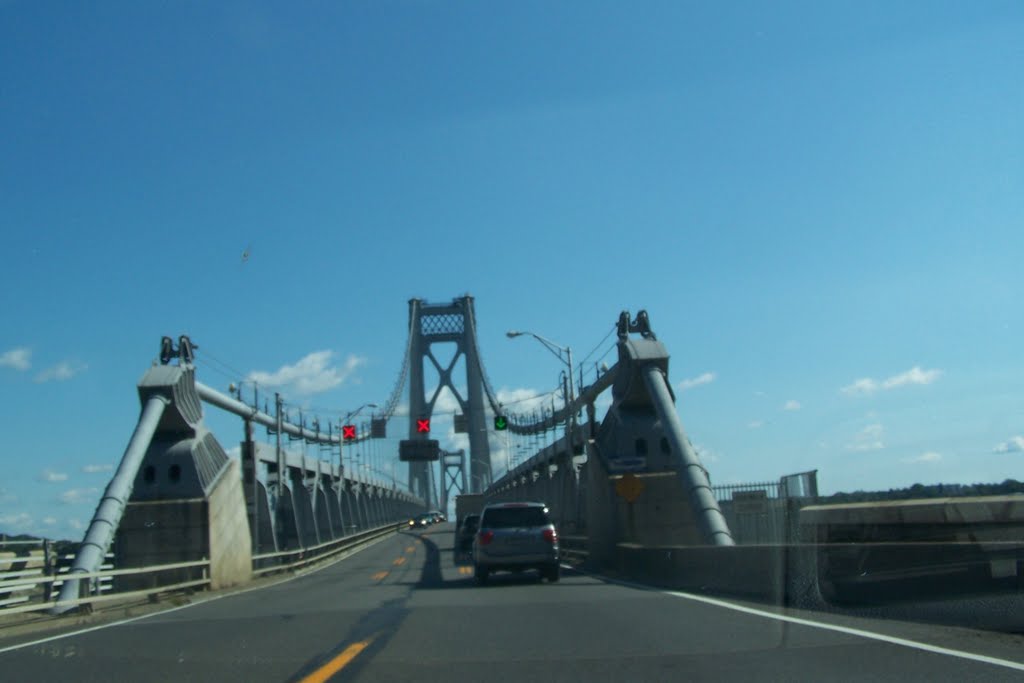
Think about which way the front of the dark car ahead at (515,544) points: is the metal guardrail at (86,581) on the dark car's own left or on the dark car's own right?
on the dark car's own left

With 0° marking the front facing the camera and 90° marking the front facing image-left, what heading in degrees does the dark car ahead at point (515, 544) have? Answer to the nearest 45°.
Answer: approximately 180°
